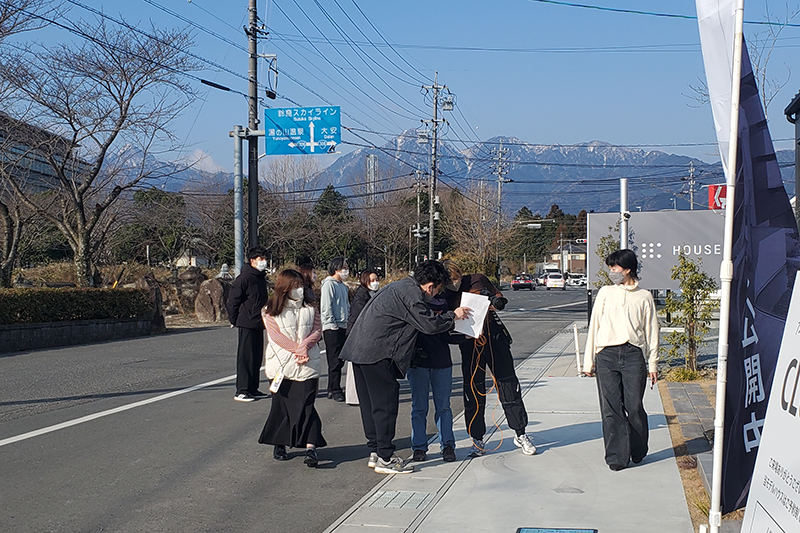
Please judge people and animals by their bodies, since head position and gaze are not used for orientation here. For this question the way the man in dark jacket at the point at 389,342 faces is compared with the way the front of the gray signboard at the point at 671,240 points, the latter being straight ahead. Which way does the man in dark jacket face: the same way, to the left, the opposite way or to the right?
to the left

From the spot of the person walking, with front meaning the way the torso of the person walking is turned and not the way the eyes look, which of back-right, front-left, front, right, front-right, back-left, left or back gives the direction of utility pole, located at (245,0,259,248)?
back-right

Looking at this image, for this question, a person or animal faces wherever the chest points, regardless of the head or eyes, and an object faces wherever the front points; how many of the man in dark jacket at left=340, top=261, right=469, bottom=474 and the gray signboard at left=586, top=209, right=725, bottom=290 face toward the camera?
1

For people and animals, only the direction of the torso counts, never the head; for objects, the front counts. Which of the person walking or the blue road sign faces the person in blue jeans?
the blue road sign

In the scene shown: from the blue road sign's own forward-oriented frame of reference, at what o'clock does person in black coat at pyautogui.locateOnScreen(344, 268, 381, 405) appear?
The person in black coat is roughly at 12 o'clock from the blue road sign.

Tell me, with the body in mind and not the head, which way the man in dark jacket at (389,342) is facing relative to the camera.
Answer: to the viewer's right

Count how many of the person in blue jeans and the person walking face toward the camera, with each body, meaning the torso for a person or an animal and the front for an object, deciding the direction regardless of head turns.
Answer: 2

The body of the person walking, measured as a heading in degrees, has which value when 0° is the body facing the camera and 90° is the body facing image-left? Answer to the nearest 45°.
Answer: approximately 0°
